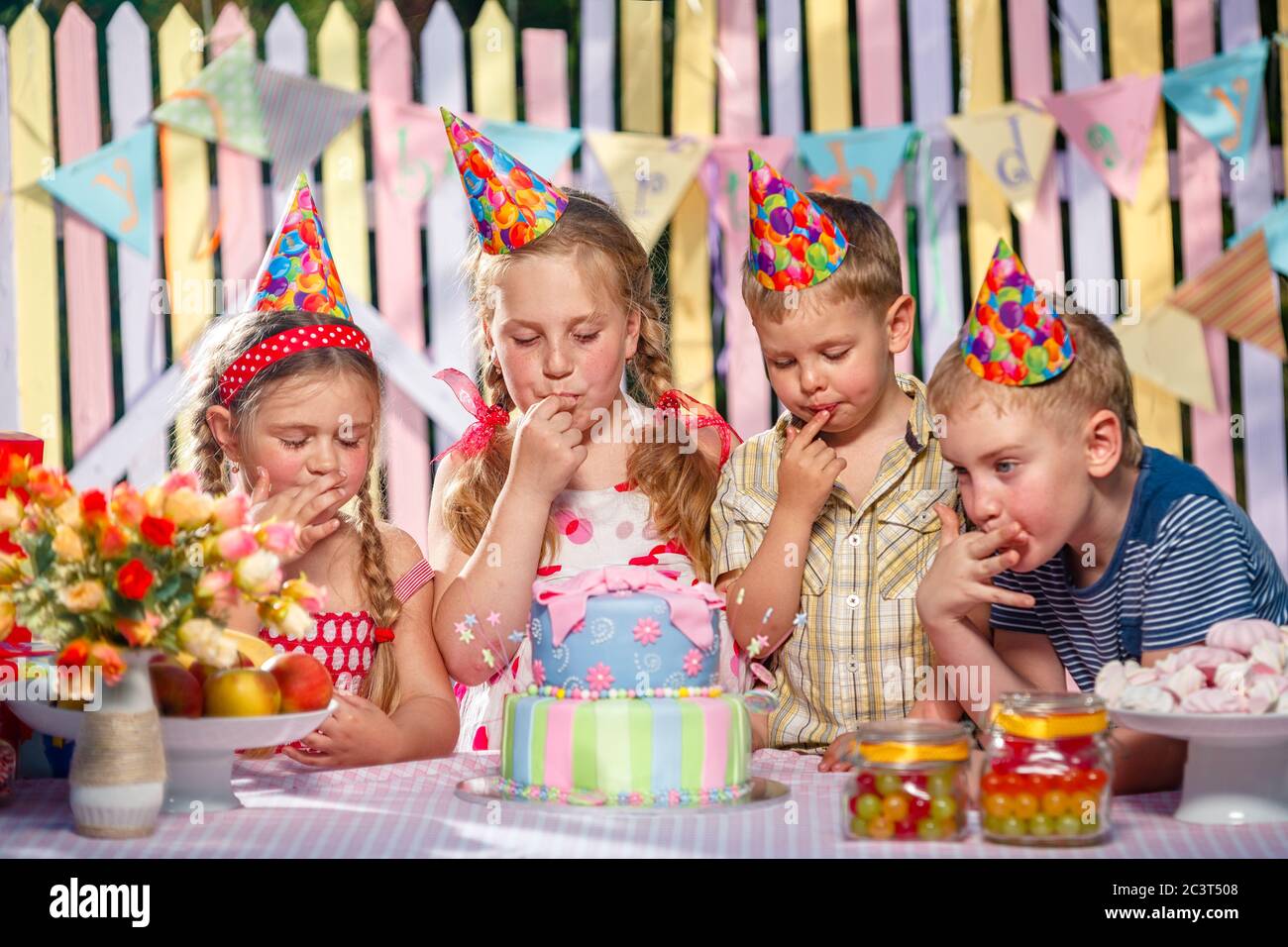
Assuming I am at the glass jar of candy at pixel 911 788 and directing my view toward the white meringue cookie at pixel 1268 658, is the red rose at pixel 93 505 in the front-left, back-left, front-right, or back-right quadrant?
back-left

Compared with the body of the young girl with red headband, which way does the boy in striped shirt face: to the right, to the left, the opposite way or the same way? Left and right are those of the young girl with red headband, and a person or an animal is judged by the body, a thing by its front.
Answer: to the right

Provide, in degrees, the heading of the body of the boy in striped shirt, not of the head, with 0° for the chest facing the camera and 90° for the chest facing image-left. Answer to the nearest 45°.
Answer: approximately 45°

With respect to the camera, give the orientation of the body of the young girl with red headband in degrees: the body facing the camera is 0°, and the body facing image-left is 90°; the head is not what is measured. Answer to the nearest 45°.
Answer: approximately 0°

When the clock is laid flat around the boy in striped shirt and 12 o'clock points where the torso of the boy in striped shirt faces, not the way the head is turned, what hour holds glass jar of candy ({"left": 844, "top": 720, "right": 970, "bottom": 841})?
The glass jar of candy is roughly at 11 o'clock from the boy in striped shirt.

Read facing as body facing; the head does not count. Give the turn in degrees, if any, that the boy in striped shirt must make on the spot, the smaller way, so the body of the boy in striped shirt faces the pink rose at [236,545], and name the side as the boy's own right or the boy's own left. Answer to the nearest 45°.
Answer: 0° — they already face it

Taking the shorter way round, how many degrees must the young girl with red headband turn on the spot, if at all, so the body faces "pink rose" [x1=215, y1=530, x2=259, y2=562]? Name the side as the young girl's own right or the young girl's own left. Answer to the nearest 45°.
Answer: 0° — they already face it

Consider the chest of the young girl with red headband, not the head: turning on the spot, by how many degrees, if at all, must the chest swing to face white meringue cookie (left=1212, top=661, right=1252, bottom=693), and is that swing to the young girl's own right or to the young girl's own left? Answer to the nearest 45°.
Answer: approximately 45° to the young girl's own left

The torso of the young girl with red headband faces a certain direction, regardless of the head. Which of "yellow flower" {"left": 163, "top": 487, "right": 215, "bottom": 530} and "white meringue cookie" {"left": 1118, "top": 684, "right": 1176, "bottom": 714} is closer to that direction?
the yellow flower
